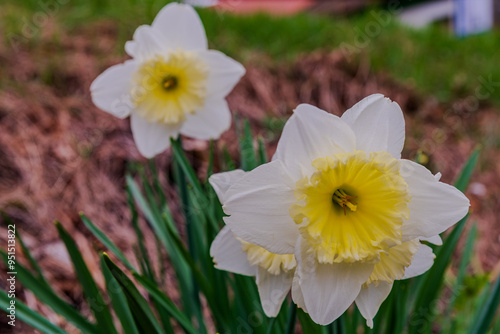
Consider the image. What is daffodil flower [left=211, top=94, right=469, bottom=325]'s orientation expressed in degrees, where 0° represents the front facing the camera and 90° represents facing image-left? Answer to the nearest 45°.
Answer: approximately 0°
